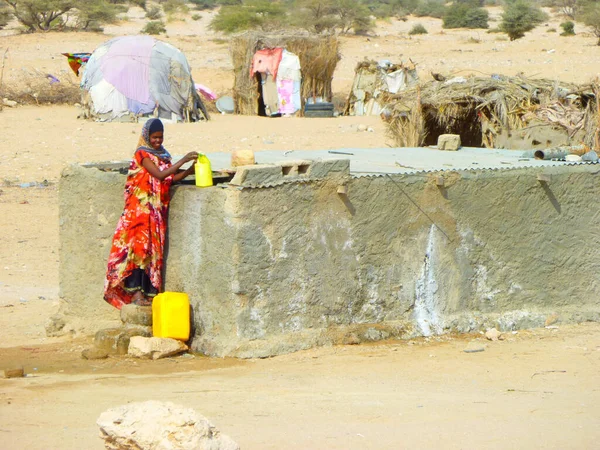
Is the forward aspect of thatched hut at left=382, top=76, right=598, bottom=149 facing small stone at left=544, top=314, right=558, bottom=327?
yes

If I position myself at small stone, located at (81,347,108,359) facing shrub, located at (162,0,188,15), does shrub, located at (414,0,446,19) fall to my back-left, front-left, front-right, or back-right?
front-right

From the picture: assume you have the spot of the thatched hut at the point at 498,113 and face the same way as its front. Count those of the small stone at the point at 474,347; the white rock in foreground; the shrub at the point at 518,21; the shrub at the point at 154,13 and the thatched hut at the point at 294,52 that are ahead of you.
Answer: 2

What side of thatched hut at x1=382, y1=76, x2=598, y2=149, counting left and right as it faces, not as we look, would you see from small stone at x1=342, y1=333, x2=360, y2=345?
front

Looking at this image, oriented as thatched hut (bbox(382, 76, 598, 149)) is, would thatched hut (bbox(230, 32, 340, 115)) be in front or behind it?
behind

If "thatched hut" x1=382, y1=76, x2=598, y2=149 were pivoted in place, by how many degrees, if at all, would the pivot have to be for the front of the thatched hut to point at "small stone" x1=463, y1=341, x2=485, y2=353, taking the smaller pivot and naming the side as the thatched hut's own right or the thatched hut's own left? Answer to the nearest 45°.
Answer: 0° — it already faces it

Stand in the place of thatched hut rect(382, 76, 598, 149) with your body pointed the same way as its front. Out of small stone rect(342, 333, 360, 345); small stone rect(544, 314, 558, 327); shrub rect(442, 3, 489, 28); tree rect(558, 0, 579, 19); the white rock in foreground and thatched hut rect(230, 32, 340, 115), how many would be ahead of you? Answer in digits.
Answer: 3

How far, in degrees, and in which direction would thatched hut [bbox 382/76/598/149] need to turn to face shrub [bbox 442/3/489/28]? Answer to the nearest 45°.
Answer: approximately 180°

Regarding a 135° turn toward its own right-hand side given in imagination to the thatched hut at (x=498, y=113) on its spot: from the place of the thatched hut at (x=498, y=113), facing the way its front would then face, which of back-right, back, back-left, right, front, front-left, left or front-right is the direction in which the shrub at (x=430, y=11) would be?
front-right

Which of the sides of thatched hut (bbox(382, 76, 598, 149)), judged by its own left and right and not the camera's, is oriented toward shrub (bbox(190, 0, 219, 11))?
back

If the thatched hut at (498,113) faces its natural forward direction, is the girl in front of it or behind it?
in front

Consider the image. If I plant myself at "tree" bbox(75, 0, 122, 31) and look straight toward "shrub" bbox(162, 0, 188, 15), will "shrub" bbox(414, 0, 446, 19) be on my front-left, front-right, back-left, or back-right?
front-right

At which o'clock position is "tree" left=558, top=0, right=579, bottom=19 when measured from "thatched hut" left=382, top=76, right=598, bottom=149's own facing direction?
The tree is roughly at 6 o'clock from the thatched hut.

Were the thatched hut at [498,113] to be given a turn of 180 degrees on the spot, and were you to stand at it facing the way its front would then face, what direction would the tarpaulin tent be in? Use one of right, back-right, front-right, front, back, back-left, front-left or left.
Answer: front-left

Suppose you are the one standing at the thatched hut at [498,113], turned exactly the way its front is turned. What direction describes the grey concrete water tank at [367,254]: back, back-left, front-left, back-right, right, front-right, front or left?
front

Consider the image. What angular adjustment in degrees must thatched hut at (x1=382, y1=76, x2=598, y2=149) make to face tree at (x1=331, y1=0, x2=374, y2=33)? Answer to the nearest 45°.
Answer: approximately 180°

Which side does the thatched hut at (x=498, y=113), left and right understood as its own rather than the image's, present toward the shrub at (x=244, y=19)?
back

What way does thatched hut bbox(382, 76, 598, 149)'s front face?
toward the camera

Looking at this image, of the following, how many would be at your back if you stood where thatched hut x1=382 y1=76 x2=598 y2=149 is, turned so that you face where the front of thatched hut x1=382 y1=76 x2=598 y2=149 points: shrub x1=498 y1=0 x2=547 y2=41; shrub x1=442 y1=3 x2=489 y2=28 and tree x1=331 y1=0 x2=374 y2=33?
3
